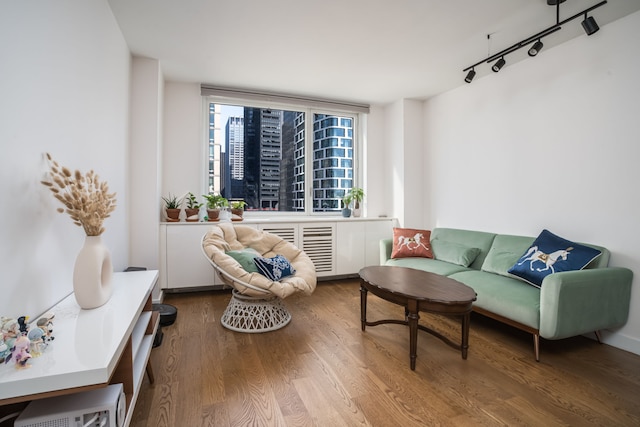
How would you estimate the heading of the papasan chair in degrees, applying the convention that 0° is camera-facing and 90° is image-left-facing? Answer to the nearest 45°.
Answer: approximately 315°

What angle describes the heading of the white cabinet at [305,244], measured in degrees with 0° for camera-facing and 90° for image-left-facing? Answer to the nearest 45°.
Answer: approximately 0°

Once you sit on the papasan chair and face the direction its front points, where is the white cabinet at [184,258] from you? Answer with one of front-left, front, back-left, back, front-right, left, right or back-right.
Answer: back

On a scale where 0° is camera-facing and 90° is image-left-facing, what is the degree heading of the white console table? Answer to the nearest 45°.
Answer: approximately 270°

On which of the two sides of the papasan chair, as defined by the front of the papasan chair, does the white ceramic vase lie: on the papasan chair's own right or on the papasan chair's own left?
on the papasan chair's own right

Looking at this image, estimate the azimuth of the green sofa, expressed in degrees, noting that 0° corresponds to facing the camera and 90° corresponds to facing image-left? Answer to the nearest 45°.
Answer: approximately 45°

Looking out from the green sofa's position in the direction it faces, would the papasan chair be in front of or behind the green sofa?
in front
